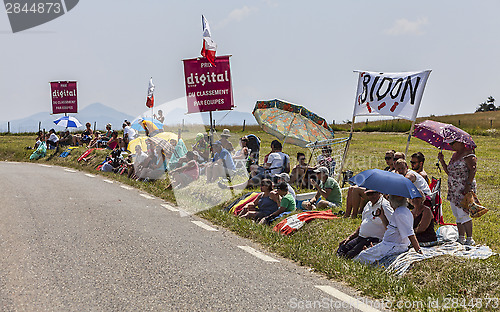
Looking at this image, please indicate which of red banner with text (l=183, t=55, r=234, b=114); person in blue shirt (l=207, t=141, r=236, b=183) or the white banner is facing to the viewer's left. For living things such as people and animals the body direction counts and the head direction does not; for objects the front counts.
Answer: the person in blue shirt

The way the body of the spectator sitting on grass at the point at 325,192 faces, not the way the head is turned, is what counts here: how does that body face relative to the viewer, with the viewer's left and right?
facing to the left of the viewer

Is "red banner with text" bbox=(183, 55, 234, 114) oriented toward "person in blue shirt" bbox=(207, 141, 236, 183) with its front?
yes

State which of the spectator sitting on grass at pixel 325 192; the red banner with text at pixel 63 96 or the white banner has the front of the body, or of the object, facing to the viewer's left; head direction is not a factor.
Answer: the spectator sitting on grass

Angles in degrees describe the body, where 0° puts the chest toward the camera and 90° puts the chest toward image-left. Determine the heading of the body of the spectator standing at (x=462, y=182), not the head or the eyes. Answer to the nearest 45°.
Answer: approximately 45°

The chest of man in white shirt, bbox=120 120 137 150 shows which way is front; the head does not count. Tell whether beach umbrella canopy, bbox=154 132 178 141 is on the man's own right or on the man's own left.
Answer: on the man's own left

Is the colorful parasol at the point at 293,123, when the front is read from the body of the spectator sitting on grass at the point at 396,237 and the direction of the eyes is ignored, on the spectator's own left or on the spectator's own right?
on the spectator's own right

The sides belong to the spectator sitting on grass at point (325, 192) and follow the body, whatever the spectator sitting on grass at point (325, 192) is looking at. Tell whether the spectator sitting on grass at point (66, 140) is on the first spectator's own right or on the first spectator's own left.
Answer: on the first spectator's own right
